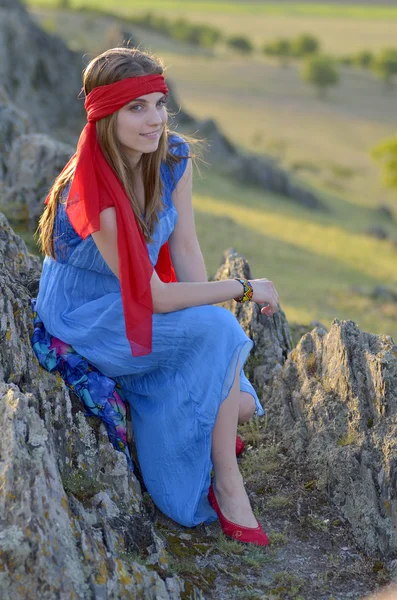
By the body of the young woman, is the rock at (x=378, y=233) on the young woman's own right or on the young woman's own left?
on the young woman's own left

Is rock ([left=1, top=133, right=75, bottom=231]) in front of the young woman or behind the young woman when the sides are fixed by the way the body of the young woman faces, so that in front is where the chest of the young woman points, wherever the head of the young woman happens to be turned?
behind

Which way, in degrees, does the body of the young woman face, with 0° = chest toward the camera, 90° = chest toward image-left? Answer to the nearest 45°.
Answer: approximately 315°

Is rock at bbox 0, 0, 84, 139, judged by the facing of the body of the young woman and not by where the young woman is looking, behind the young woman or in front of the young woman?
behind

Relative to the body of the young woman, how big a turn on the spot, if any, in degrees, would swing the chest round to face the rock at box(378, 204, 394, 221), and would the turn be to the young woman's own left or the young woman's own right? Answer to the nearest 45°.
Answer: approximately 135° to the young woman's own left

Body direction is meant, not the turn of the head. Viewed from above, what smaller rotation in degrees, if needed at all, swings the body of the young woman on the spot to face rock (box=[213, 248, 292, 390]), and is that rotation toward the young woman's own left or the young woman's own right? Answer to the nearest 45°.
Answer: approximately 90° to the young woman's own left

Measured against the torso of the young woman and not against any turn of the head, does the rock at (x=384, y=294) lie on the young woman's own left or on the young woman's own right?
on the young woman's own left

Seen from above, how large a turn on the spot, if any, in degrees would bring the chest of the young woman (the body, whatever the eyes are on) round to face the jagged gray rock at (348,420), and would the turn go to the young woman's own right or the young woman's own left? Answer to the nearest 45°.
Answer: approximately 45° to the young woman's own left

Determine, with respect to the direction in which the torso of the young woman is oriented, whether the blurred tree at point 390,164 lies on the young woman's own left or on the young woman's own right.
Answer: on the young woman's own left

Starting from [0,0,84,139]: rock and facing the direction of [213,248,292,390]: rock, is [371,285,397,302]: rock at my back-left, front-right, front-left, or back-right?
back-left
